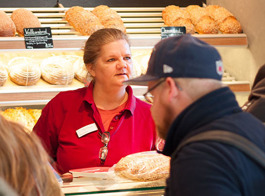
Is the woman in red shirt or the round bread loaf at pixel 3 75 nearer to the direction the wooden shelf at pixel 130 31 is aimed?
the woman in red shirt

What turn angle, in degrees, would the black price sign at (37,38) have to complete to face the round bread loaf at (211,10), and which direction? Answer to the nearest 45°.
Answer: approximately 90° to its left

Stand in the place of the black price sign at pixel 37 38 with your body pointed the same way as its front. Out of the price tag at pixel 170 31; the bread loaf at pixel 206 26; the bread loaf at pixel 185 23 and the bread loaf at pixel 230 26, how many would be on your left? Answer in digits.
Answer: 4

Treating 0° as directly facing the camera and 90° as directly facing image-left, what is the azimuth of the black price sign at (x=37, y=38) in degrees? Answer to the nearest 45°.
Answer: approximately 0°

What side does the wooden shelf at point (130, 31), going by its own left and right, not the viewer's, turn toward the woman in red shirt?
front

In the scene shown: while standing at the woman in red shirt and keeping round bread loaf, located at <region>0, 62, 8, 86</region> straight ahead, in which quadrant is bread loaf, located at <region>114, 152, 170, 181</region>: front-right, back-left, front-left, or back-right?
back-left

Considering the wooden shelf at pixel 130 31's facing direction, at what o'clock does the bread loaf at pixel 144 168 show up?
The bread loaf is roughly at 12 o'clock from the wooden shelf.

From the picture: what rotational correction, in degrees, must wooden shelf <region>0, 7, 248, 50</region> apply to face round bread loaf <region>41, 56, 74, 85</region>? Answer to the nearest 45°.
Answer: approximately 45° to its right
